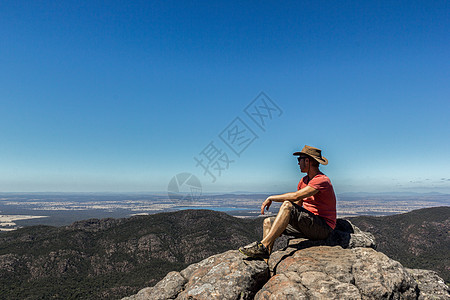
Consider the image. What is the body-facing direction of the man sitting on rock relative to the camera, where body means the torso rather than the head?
to the viewer's left

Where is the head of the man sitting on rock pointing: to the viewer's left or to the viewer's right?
to the viewer's left
